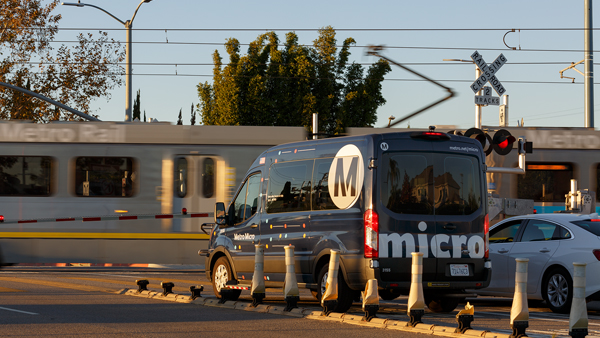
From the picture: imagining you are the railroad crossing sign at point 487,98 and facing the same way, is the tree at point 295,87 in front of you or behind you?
behind

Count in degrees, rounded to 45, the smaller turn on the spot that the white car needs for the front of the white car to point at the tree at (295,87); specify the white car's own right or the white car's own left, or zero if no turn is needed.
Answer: approximately 45° to the white car's own right

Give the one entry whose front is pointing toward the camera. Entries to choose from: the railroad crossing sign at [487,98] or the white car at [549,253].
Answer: the railroad crossing sign

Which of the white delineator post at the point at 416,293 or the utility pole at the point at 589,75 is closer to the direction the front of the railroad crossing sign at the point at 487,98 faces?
the white delineator post

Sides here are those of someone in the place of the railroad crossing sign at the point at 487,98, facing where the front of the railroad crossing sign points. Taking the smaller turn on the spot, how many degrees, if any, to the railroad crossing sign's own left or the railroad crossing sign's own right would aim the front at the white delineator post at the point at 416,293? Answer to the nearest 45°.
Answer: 0° — it already faces it

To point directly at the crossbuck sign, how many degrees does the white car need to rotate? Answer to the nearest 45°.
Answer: approximately 45° to its right

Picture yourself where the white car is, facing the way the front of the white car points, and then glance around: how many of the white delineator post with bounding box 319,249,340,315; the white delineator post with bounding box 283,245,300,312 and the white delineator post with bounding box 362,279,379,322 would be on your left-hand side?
3

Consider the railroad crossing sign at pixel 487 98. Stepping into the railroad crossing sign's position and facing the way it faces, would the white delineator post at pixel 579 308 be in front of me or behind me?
in front

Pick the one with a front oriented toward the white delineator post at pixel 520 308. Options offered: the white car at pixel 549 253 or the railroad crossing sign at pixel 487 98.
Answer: the railroad crossing sign

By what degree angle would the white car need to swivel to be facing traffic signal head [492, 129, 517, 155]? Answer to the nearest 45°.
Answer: approximately 45° to its right

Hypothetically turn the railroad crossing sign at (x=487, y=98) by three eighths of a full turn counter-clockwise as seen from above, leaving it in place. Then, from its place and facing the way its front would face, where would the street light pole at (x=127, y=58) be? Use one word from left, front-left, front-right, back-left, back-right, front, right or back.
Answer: left

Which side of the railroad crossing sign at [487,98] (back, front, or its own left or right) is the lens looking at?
front

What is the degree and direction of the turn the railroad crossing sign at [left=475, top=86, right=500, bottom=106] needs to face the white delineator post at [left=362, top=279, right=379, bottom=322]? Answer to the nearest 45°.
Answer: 0° — it already faces it

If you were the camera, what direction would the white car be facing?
facing away from the viewer and to the left of the viewer

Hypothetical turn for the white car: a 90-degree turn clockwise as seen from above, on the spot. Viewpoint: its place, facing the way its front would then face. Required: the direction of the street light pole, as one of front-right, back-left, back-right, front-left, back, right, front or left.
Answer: left

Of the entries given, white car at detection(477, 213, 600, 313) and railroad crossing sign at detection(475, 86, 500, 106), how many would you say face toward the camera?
1

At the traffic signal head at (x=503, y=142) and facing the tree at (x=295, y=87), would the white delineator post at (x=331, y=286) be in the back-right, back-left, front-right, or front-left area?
back-left

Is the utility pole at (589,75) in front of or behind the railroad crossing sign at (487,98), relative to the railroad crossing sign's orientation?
behind
